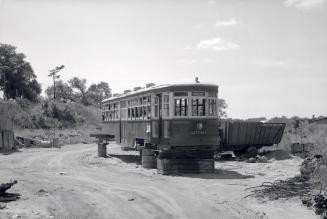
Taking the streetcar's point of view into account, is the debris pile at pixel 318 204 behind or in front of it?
in front

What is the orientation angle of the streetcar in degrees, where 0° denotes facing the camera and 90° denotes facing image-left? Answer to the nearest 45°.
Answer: approximately 315°

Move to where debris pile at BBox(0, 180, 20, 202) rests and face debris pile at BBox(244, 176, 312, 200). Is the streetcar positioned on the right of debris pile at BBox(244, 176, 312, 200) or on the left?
left

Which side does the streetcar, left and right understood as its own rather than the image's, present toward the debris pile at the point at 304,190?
front

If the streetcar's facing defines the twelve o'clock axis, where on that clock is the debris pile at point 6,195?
The debris pile is roughly at 3 o'clock from the streetcar.
